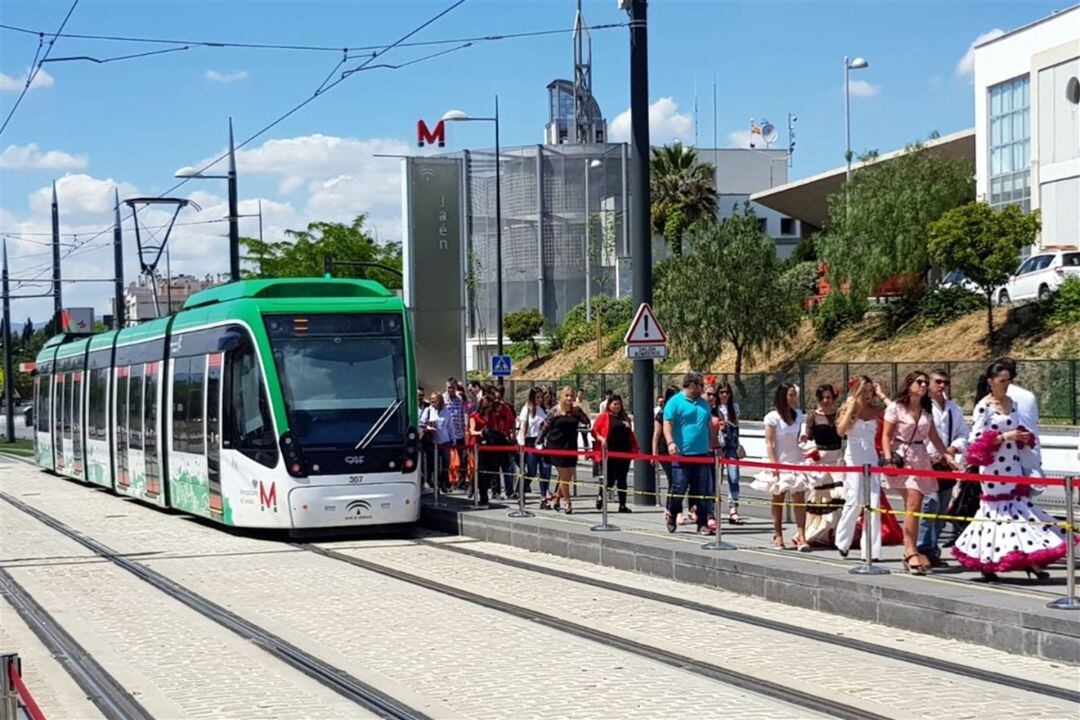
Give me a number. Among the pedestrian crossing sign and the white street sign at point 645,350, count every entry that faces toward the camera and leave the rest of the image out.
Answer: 2

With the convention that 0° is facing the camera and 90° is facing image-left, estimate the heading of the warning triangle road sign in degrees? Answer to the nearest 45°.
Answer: approximately 0°

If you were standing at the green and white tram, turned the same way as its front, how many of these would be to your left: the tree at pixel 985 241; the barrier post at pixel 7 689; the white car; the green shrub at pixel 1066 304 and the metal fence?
4

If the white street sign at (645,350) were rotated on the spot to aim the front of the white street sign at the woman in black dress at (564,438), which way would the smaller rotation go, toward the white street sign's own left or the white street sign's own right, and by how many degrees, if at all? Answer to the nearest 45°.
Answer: approximately 45° to the white street sign's own right
